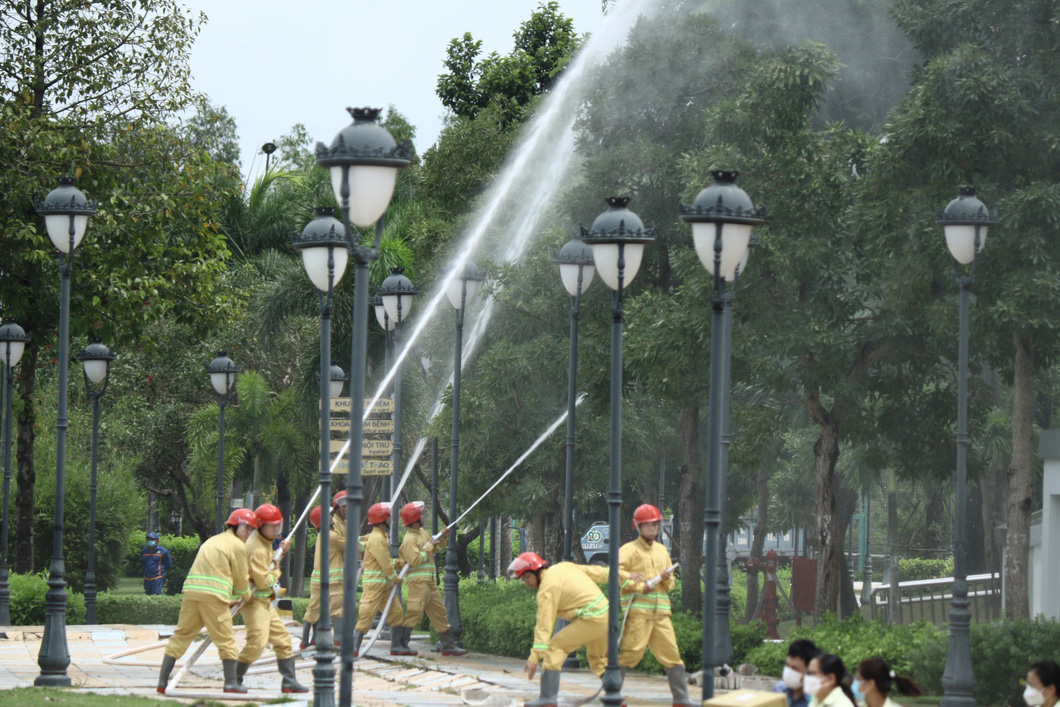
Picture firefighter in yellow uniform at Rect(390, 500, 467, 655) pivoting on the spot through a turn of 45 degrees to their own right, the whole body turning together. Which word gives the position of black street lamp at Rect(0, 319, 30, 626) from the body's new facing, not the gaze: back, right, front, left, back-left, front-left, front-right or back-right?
back

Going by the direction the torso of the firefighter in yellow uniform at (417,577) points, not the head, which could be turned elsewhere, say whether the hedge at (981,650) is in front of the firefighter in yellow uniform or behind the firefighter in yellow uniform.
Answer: in front

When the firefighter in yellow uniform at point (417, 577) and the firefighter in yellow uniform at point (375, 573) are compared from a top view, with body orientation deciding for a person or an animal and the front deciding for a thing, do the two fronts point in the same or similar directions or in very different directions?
same or similar directions

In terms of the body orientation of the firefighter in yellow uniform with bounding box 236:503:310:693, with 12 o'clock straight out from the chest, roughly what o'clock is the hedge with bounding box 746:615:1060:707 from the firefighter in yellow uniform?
The hedge is roughly at 12 o'clock from the firefighter in yellow uniform.

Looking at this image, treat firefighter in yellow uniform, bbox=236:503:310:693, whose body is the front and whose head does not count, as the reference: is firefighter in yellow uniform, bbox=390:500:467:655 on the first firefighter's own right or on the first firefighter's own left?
on the first firefighter's own left

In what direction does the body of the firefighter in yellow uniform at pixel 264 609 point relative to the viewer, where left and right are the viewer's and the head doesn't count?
facing to the right of the viewer

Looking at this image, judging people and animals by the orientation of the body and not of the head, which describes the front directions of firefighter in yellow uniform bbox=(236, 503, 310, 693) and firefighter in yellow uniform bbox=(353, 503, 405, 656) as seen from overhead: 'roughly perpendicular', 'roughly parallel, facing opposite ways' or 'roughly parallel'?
roughly parallel

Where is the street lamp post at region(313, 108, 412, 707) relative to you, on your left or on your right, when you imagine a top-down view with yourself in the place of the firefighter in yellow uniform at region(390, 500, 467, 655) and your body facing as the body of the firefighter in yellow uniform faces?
on your right

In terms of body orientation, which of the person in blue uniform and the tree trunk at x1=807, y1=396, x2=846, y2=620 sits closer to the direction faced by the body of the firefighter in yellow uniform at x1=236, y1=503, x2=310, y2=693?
the tree trunk

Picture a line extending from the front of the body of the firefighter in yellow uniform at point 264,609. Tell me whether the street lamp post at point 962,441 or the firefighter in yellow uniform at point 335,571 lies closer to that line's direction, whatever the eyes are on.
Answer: the street lamp post

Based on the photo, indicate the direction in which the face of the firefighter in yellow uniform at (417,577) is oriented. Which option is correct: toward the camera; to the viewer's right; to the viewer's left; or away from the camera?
to the viewer's right

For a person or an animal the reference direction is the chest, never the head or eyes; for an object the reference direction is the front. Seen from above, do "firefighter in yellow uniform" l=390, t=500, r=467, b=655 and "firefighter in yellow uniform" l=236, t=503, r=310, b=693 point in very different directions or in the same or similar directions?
same or similar directions

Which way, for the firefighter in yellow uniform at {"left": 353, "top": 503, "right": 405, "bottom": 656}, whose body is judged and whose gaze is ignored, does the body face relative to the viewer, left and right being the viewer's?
facing to the right of the viewer

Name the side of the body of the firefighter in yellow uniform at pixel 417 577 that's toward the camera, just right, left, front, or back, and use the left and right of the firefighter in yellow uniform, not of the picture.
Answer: right

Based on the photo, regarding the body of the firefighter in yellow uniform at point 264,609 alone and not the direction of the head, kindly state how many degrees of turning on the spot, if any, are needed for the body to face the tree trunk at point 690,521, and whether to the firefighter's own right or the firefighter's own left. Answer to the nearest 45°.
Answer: approximately 45° to the firefighter's own left
